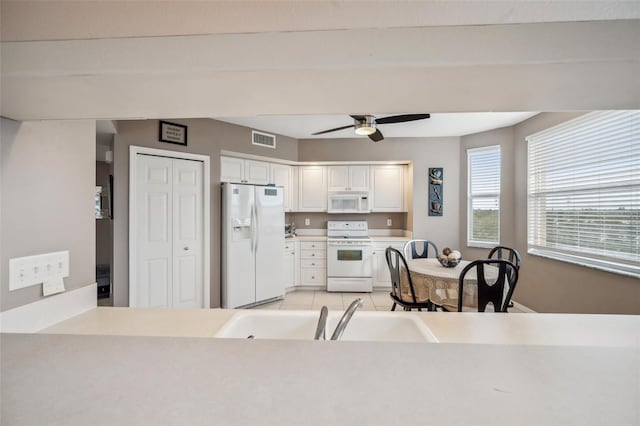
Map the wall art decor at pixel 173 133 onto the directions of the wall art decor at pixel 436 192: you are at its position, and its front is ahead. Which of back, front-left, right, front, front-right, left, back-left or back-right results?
front-right

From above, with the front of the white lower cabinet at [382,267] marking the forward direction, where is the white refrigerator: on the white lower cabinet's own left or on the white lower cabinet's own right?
on the white lower cabinet's own right

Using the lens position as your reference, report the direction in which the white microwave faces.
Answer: facing the viewer

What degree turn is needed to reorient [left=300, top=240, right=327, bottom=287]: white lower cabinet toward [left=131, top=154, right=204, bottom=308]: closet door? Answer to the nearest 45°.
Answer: approximately 45° to its right

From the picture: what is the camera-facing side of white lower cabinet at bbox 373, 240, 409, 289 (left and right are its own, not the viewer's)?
front

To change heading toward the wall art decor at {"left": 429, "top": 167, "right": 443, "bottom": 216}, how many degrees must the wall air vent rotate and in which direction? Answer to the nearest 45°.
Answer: approximately 45° to its left

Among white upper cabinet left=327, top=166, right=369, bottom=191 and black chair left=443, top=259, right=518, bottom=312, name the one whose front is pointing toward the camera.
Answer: the white upper cabinet

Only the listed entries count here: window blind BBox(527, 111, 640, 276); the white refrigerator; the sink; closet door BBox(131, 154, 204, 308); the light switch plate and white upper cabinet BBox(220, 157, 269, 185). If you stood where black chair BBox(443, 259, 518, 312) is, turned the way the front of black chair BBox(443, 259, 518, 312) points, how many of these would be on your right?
1

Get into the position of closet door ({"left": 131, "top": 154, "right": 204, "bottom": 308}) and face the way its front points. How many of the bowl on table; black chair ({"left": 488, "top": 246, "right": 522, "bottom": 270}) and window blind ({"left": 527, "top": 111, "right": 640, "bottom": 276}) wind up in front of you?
3

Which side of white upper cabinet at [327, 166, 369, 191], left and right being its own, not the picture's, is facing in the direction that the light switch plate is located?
front

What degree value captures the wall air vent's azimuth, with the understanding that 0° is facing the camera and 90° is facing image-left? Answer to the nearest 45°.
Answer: approximately 315°

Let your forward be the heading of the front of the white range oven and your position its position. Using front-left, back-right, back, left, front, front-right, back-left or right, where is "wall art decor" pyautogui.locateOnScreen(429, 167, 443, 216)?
left

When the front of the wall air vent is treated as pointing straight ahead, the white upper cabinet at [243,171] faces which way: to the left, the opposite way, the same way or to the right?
the same way

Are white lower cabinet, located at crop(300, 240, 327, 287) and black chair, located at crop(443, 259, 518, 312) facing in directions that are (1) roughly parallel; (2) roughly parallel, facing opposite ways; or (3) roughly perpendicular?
roughly parallel, facing opposite ways
